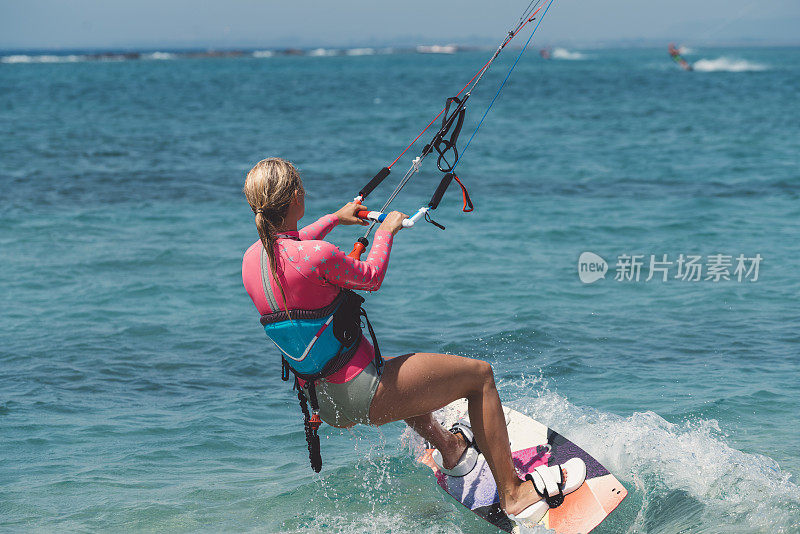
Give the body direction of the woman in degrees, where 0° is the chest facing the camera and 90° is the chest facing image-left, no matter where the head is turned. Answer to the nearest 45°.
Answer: approximately 225°

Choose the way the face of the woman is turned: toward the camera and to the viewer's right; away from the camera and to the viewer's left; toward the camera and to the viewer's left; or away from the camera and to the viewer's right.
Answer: away from the camera and to the viewer's right
